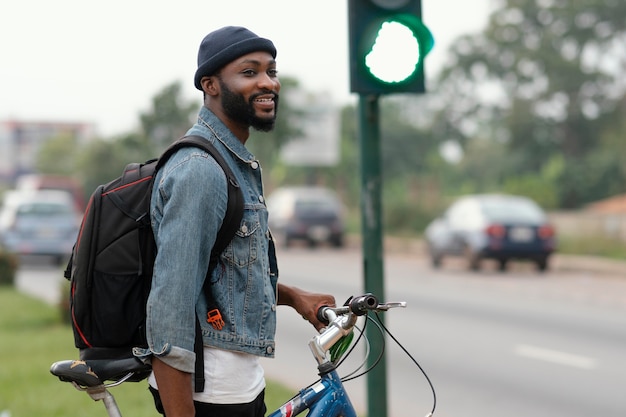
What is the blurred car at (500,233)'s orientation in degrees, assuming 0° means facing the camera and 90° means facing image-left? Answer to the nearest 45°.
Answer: approximately 135°

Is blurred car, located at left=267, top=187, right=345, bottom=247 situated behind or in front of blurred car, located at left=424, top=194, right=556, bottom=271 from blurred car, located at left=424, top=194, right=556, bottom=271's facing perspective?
in front

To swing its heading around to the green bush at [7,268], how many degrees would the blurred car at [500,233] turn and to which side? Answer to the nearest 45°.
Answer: approximately 90° to its left

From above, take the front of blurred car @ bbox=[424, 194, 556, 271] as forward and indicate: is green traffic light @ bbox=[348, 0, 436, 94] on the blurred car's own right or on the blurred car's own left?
on the blurred car's own left

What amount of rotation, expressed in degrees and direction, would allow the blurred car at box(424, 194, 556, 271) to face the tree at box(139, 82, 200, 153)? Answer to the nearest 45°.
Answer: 0° — it already faces it
